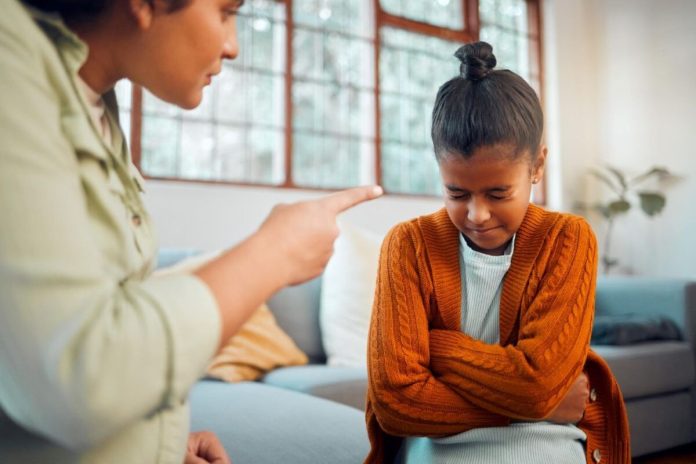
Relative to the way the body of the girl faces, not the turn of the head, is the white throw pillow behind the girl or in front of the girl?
behind

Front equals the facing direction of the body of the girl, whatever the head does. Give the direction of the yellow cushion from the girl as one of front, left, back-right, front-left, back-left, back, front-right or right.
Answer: back-right

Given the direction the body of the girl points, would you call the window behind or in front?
behind

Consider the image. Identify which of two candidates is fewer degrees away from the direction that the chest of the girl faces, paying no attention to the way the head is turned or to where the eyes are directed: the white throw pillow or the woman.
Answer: the woman

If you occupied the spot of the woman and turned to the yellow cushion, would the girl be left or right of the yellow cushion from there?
right

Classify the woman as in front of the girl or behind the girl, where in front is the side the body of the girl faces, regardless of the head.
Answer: in front

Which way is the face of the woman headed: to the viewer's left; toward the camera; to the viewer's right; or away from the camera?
to the viewer's right

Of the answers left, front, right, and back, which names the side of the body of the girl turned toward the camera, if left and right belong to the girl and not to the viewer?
front

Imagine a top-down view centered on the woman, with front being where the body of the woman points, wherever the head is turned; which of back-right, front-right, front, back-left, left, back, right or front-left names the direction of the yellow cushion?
left

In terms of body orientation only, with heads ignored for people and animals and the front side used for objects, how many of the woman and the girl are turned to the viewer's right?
1

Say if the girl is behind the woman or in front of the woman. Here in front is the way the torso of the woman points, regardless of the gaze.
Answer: in front

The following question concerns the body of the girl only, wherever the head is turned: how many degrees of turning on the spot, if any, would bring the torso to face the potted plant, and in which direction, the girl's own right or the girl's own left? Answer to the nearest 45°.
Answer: approximately 180°

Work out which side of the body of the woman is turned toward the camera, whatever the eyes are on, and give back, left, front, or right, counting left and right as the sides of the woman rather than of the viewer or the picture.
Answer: right
